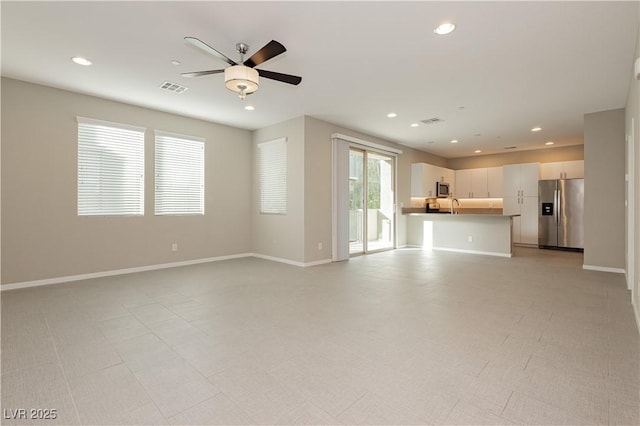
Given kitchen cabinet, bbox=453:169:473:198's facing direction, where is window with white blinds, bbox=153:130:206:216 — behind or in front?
in front

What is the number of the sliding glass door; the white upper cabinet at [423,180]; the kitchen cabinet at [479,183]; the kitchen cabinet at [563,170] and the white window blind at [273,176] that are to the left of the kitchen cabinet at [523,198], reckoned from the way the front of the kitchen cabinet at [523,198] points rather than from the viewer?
1

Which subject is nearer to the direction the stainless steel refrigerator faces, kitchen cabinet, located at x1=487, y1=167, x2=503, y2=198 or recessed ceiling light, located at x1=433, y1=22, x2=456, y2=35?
the recessed ceiling light

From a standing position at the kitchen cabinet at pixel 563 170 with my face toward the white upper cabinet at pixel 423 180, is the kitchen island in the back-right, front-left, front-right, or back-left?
front-left

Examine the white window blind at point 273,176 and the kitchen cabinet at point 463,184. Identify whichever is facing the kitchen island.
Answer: the kitchen cabinet

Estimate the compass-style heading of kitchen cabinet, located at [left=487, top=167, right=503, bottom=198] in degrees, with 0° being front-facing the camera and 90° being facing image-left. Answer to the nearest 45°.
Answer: approximately 0°

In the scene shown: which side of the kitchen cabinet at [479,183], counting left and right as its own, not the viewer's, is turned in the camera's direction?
front

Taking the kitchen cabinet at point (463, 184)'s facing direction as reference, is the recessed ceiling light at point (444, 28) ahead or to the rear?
ahead

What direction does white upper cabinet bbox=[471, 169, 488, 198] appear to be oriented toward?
toward the camera

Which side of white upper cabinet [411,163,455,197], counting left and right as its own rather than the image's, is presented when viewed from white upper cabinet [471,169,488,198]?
left

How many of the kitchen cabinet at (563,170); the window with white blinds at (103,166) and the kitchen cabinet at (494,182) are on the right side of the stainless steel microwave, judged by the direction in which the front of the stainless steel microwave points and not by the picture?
1

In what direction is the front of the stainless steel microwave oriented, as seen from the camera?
facing the viewer and to the right of the viewer

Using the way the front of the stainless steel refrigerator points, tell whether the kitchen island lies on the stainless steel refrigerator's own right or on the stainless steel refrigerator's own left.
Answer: on the stainless steel refrigerator's own right
